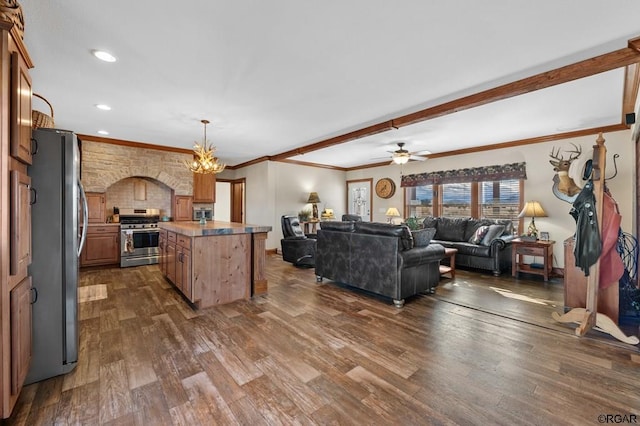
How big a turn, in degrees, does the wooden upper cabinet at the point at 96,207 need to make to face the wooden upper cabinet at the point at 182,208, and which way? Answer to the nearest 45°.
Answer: approximately 90° to its left

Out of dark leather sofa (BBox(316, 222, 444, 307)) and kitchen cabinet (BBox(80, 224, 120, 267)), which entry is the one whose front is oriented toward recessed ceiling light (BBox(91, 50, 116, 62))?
the kitchen cabinet

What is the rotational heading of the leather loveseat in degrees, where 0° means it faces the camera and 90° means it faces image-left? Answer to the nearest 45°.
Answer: approximately 45°

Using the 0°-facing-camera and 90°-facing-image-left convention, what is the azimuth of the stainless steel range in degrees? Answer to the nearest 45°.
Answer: approximately 0°

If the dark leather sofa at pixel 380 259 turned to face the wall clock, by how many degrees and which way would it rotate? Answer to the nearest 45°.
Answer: approximately 45° to its left

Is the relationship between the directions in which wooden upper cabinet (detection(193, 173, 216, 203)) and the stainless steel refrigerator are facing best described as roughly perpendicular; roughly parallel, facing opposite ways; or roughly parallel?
roughly perpendicular

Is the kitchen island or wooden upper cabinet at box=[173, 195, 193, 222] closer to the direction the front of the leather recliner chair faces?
the kitchen island

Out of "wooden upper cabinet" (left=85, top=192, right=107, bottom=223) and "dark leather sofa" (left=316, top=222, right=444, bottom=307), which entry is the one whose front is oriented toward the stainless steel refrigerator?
the wooden upper cabinet
